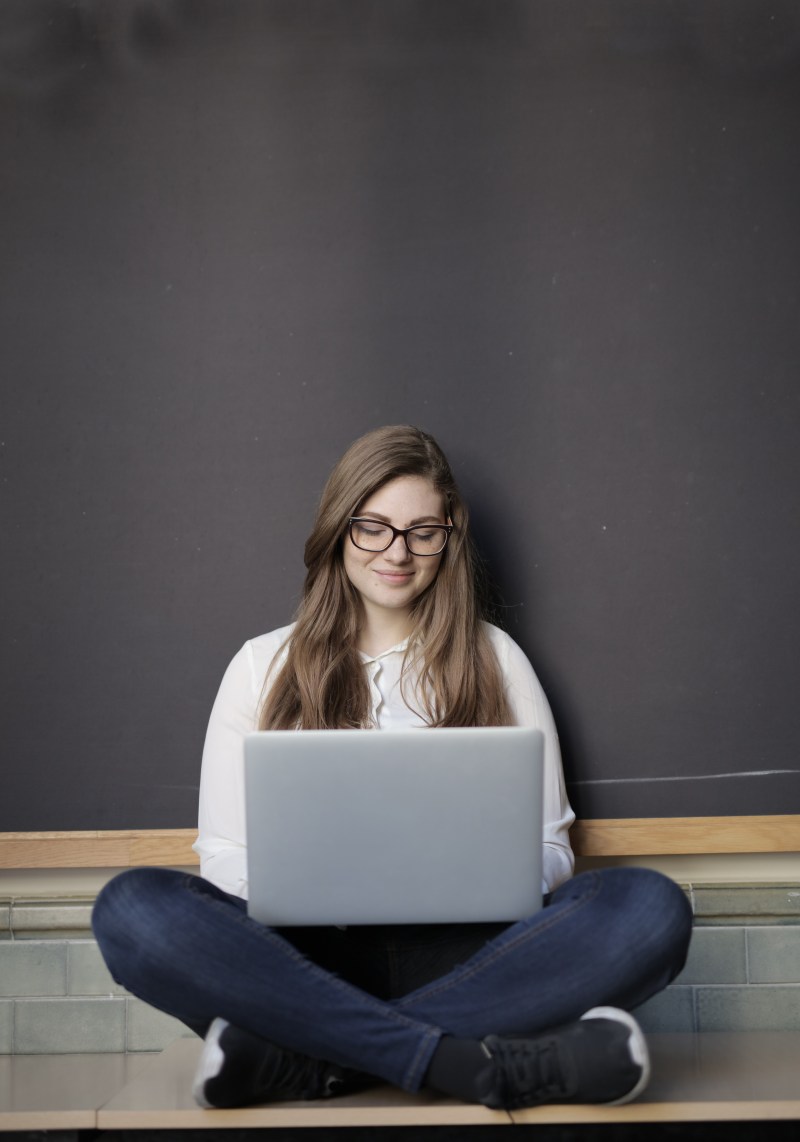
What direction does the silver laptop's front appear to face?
away from the camera

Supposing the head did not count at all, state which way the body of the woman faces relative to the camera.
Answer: toward the camera

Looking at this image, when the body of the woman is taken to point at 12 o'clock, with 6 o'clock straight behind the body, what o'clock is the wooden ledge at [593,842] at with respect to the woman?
The wooden ledge is roughly at 7 o'clock from the woman.
